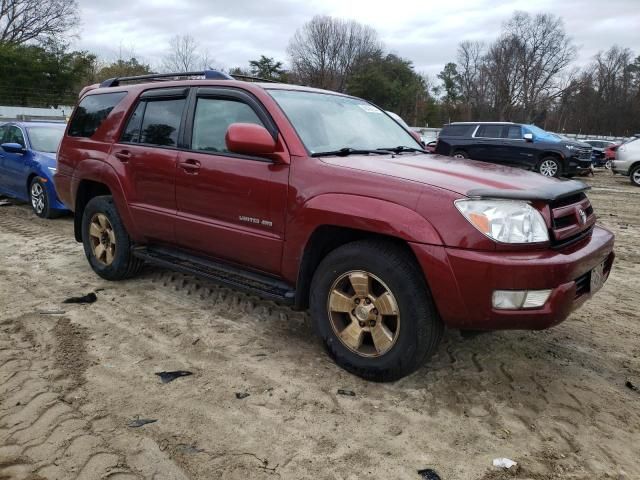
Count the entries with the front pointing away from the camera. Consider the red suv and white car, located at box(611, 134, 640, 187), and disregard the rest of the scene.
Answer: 0

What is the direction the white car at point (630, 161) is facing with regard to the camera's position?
facing to the right of the viewer

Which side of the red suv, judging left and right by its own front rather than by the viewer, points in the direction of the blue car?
back

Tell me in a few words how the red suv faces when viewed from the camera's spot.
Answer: facing the viewer and to the right of the viewer

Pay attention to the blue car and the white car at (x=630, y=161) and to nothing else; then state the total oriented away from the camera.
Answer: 0

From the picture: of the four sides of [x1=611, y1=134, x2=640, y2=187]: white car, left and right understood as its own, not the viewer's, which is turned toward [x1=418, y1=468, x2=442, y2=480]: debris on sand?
right

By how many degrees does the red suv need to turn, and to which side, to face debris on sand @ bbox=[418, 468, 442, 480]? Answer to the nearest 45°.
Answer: approximately 45° to its right
